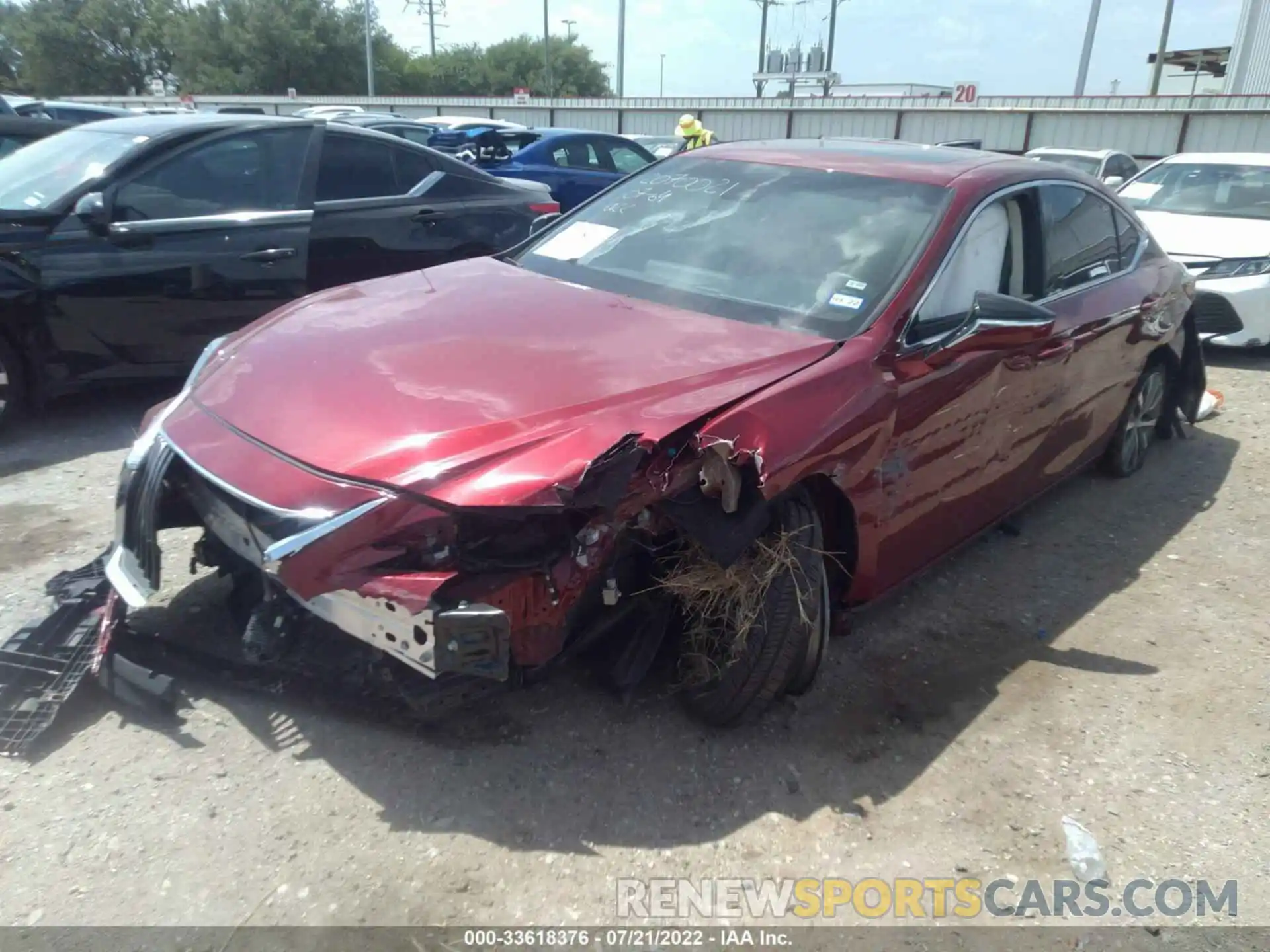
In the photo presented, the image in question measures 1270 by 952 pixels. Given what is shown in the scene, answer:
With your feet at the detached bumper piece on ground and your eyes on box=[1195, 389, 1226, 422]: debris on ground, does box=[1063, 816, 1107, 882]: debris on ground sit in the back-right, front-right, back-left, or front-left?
front-right

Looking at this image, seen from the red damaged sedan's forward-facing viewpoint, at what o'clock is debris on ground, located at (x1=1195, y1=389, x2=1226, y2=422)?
The debris on ground is roughly at 6 o'clock from the red damaged sedan.

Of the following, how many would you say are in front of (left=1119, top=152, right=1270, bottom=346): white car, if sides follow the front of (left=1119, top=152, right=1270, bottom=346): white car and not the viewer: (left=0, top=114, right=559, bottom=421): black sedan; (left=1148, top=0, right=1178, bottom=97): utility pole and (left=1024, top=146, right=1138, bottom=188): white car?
1

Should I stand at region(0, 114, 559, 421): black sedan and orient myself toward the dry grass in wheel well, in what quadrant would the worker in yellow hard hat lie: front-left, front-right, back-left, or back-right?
back-left

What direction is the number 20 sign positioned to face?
toward the camera

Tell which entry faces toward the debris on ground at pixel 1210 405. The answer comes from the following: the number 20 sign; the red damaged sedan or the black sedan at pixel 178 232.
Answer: the number 20 sign

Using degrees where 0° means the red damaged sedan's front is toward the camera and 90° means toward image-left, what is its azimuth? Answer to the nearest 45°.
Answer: approximately 45°

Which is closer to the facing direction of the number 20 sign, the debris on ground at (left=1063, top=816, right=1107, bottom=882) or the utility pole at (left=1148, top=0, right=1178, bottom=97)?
the debris on ground

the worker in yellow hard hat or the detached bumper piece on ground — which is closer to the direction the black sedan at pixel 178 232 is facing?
the detached bumper piece on ground

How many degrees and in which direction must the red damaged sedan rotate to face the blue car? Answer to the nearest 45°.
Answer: approximately 135° to its right

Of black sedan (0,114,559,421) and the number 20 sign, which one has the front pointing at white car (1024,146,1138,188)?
the number 20 sign

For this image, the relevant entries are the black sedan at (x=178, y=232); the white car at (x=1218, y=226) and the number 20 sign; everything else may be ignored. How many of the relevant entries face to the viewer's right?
0

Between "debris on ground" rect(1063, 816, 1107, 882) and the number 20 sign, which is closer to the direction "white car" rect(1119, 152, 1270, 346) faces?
the debris on ground

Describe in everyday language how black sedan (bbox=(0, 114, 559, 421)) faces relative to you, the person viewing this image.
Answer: facing the viewer and to the left of the viewer
